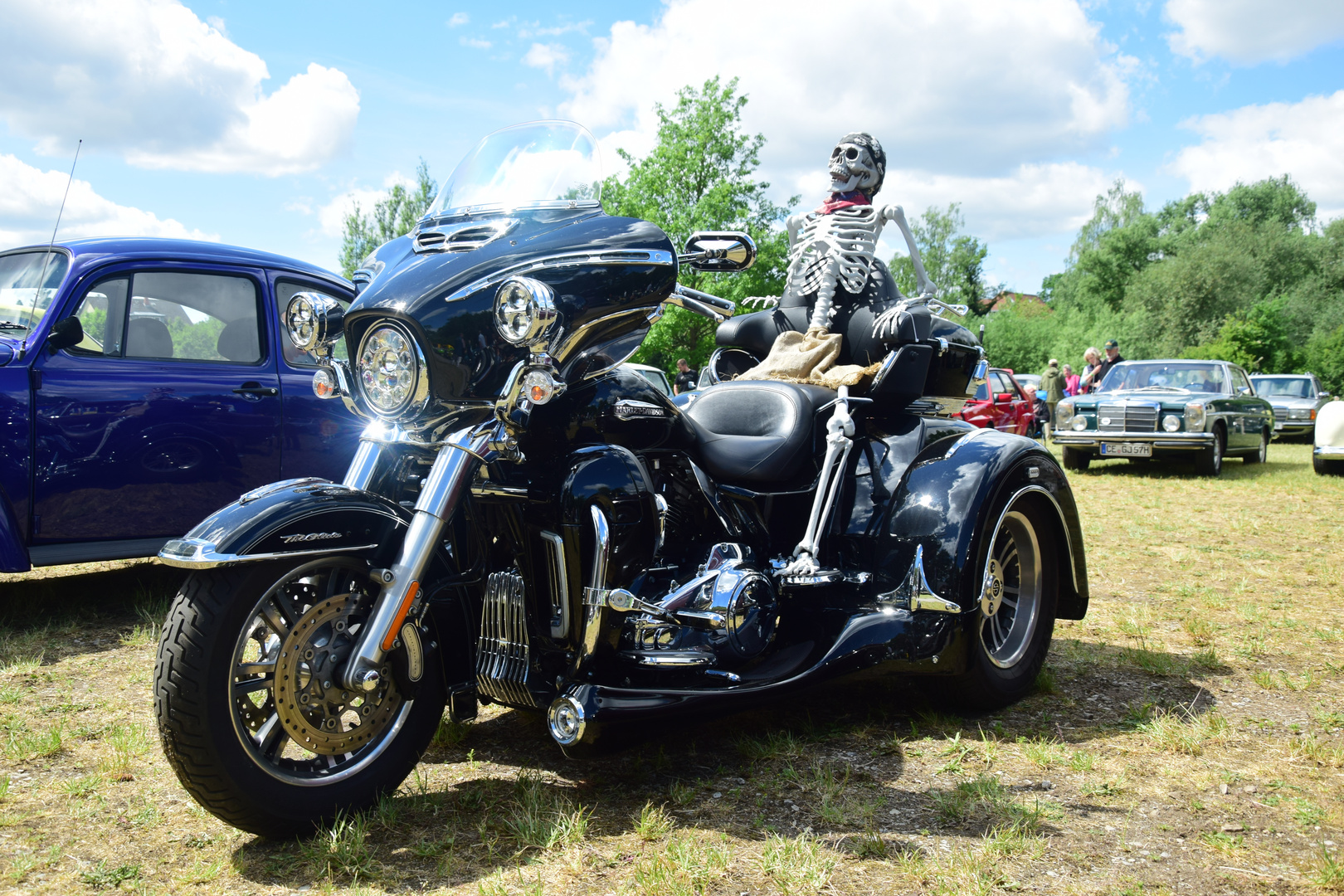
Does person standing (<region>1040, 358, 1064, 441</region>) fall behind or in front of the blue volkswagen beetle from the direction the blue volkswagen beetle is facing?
behind

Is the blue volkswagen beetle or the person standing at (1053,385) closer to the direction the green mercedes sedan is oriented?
the blue volkswagen beetle

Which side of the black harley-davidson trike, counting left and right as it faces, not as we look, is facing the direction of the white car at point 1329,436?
back

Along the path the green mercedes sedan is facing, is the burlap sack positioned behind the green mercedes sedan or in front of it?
in front

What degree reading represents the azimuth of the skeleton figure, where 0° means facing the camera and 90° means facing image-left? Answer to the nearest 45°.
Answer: approximately 45°

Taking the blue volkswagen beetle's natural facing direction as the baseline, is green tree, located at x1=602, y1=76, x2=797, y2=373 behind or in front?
behind
